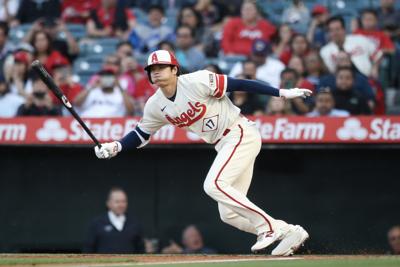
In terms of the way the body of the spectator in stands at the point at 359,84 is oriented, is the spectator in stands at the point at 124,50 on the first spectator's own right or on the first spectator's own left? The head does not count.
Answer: on the first spectator's own right

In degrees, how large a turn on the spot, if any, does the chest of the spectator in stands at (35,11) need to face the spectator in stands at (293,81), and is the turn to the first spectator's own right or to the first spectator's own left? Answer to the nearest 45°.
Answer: approximately 45° to the first spectator's own left

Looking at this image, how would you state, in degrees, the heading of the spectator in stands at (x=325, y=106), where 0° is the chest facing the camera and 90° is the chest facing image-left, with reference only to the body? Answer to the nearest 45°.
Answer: approximately 0°

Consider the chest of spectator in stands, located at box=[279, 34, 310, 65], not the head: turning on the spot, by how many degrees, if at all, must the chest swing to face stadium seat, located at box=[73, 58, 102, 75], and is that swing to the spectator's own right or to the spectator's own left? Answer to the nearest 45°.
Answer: approximately 90° to the spectator's own right

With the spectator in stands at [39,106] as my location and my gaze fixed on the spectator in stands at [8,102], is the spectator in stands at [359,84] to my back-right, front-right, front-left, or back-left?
back-right

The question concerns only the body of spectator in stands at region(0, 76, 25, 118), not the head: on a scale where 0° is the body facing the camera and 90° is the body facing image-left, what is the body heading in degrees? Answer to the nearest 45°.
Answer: approximately 0°

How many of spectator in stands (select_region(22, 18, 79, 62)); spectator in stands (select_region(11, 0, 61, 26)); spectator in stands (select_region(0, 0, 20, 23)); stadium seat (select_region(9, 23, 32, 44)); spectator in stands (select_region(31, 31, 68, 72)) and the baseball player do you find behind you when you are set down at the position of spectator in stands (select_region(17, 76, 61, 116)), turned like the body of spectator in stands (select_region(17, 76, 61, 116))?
5

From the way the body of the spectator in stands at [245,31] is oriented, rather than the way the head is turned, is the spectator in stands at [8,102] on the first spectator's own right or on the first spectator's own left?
on the first spectator's own right
